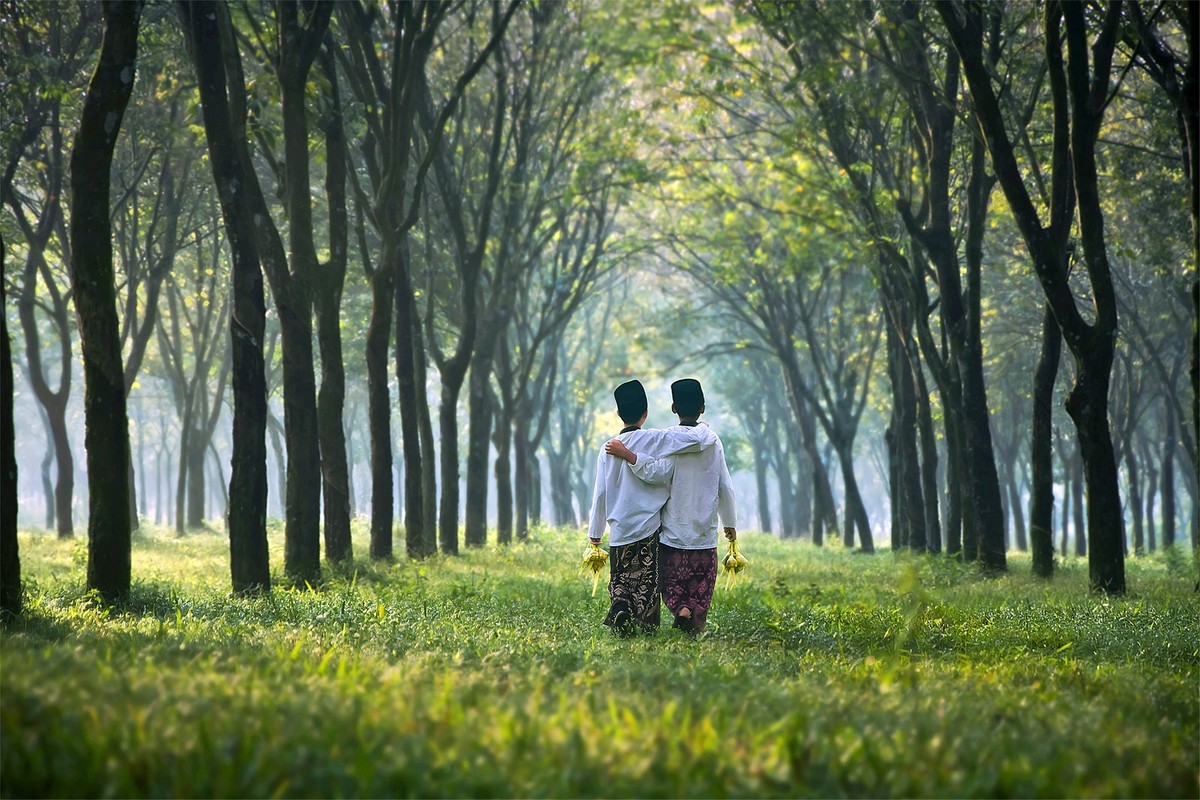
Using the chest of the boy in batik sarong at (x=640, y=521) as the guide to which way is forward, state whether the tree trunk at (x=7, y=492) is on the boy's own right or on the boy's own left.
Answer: on the boy's own left

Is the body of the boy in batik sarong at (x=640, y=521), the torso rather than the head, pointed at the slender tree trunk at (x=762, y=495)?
yes

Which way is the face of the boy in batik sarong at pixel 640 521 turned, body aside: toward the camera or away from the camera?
away from the camera

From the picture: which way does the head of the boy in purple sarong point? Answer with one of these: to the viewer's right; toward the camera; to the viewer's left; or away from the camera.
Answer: away from the camera

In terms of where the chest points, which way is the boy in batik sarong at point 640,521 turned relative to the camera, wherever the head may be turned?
away from the camera

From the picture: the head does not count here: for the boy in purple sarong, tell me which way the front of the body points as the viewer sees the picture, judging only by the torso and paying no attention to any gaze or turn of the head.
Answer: away from the camera

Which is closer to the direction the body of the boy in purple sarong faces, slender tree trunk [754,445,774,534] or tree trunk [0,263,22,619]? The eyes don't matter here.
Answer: the slender tree trunk

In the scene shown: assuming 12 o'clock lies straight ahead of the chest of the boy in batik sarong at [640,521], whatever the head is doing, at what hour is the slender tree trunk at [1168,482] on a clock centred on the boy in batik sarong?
The slender tree trunk is roughly at 1 o'clock from the boy in batik sarong.
